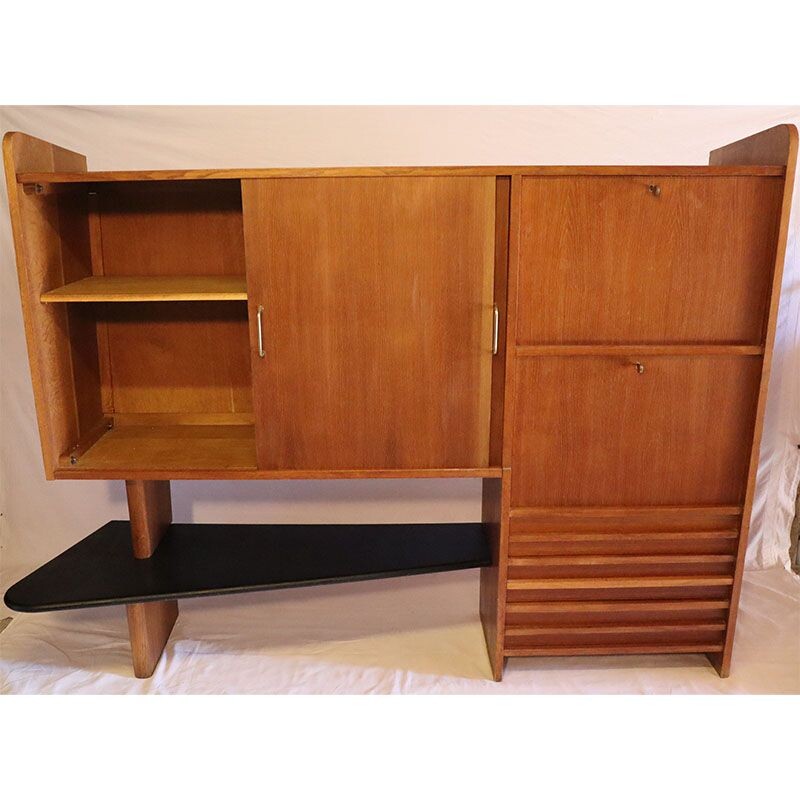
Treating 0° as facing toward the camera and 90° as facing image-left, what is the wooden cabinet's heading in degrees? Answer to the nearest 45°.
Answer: approximately 0°
